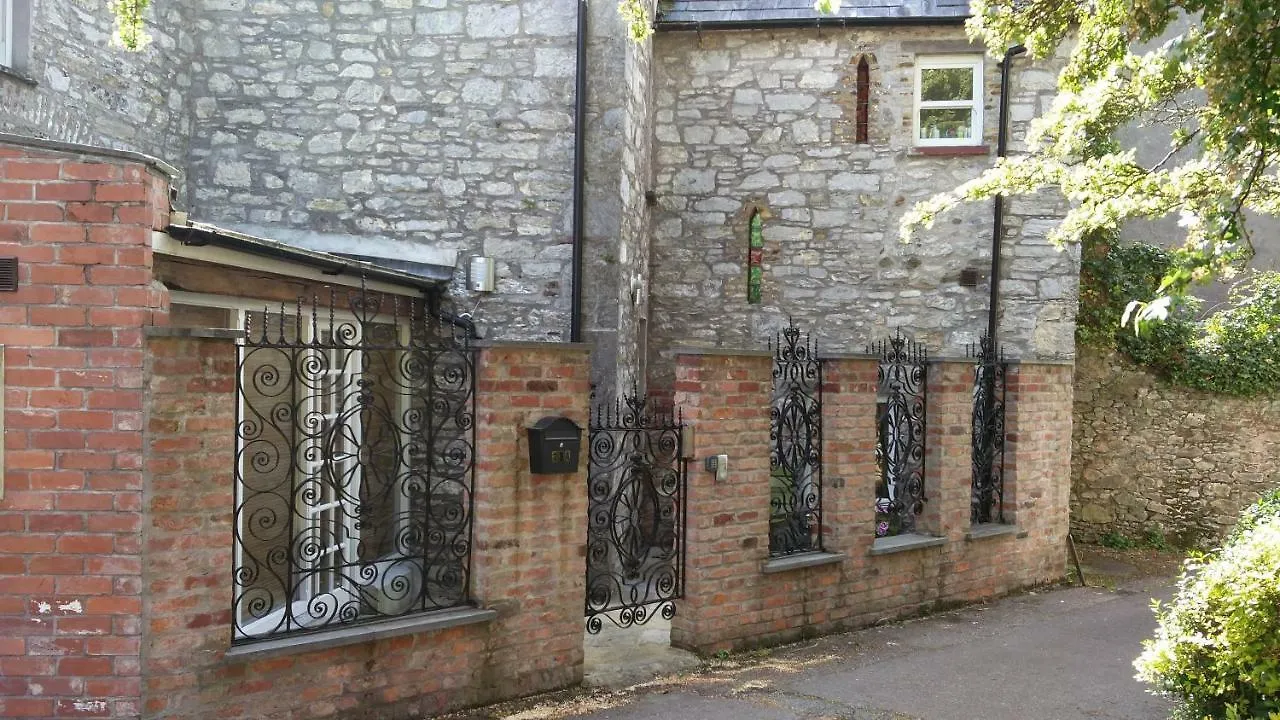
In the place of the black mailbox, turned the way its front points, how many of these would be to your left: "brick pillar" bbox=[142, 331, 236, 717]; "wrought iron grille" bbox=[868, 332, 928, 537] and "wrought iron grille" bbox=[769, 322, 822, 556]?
2

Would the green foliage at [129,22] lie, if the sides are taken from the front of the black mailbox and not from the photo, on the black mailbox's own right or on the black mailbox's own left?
on the black mailbox's own right

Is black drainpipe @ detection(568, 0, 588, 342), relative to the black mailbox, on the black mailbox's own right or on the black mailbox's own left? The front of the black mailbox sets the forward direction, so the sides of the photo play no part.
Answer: on the black mailbox's own left

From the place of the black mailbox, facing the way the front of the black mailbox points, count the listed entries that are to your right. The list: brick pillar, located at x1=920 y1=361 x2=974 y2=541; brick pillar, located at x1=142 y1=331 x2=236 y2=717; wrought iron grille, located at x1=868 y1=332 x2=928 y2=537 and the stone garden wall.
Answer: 1

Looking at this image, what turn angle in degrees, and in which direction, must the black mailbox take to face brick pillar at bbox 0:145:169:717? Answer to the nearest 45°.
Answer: approximately 90° to its right

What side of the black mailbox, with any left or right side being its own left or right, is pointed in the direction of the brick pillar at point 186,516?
right

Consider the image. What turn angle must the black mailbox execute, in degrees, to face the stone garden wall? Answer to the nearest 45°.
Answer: approximately 90° to its left

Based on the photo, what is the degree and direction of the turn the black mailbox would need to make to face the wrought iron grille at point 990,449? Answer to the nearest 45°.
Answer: approximately 90° to its left

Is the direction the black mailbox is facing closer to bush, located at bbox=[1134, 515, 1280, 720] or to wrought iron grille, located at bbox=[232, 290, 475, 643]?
the bush

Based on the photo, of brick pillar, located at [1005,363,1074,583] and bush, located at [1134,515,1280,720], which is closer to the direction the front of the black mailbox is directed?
the bush

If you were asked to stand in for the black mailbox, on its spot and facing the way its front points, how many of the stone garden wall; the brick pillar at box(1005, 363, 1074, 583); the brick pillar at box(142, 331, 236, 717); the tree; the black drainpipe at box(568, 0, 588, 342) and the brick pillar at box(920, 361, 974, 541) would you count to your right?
1

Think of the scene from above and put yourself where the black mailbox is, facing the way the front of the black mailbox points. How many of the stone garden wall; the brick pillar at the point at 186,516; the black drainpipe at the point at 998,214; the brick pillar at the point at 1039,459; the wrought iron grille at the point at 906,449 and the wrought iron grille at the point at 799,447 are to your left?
5

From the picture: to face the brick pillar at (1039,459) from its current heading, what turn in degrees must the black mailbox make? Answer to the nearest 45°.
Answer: approximately 90° to its left

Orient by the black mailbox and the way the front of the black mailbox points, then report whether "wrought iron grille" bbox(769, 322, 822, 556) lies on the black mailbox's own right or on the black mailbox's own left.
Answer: on the black mailbox's own left

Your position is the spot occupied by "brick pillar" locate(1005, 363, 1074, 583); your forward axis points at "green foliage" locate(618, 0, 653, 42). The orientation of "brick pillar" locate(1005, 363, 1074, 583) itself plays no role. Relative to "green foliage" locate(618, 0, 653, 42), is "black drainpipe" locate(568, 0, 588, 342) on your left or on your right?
right
